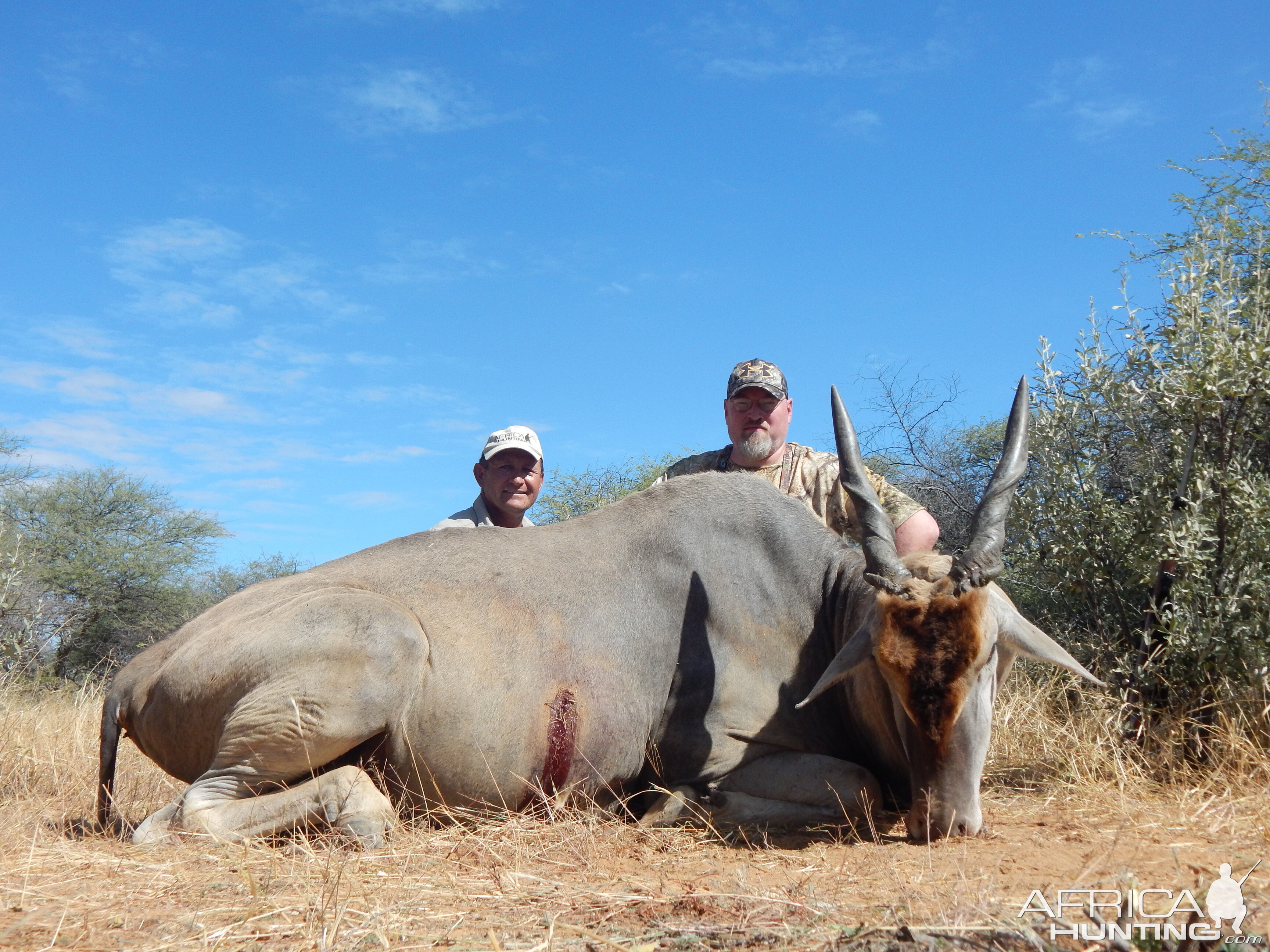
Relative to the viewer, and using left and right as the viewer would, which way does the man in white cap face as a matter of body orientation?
facing the viewer and to the right of the viewer

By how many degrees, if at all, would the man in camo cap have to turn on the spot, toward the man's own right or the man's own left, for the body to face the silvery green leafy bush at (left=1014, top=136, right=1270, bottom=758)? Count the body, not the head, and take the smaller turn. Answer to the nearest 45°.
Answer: approximately 45° to the man's own left

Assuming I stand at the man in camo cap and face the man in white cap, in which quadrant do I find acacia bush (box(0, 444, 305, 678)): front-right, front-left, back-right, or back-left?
front-right

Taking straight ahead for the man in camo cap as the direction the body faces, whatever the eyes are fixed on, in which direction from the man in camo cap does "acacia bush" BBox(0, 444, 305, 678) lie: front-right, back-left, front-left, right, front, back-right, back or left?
back-right

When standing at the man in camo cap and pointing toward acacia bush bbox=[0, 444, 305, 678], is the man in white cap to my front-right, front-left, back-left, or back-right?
front-left

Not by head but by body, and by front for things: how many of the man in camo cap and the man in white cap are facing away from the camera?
0

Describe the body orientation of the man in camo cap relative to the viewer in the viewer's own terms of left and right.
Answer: facing the viewer

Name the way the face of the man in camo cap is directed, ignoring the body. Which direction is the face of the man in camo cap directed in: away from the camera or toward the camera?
toward the camera

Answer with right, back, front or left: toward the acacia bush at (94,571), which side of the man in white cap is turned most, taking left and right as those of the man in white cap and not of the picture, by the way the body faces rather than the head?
back
